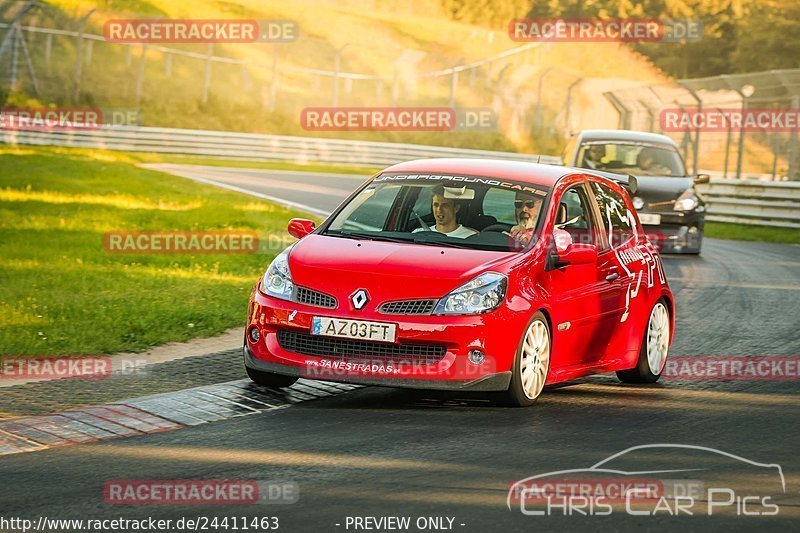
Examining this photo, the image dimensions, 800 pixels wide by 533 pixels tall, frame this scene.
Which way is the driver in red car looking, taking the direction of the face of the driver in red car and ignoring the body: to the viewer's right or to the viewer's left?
to the viewer's left

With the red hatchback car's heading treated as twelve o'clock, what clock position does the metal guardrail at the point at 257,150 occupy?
The metal guardrail is roughly at 4 o'clock from the red hatchback car.

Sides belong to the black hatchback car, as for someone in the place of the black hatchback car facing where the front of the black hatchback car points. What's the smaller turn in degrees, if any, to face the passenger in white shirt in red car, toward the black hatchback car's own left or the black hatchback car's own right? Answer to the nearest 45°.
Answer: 0° — it already faces them

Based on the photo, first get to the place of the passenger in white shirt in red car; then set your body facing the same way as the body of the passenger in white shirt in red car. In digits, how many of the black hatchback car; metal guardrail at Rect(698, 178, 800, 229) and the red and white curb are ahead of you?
1

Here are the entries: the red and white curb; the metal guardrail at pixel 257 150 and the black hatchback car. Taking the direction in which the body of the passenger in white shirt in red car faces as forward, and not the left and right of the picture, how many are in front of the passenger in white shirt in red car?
1

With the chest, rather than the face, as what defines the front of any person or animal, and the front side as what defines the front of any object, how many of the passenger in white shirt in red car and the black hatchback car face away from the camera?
0

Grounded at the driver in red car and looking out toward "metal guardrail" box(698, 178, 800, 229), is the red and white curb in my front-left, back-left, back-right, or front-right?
back-left

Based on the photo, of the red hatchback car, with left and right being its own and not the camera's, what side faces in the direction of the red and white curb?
front

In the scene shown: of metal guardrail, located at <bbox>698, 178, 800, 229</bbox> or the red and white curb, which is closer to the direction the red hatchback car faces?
the red and white curb

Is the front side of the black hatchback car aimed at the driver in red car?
yes

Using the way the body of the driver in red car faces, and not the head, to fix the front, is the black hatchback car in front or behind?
behind

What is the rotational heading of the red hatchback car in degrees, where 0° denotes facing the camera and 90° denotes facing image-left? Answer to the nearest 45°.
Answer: approximately 45°

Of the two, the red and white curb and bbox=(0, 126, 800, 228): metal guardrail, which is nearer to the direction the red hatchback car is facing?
the red and white curb
